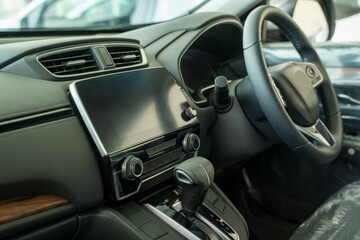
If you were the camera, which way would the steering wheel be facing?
facing the viewer and to the right of the viewer
